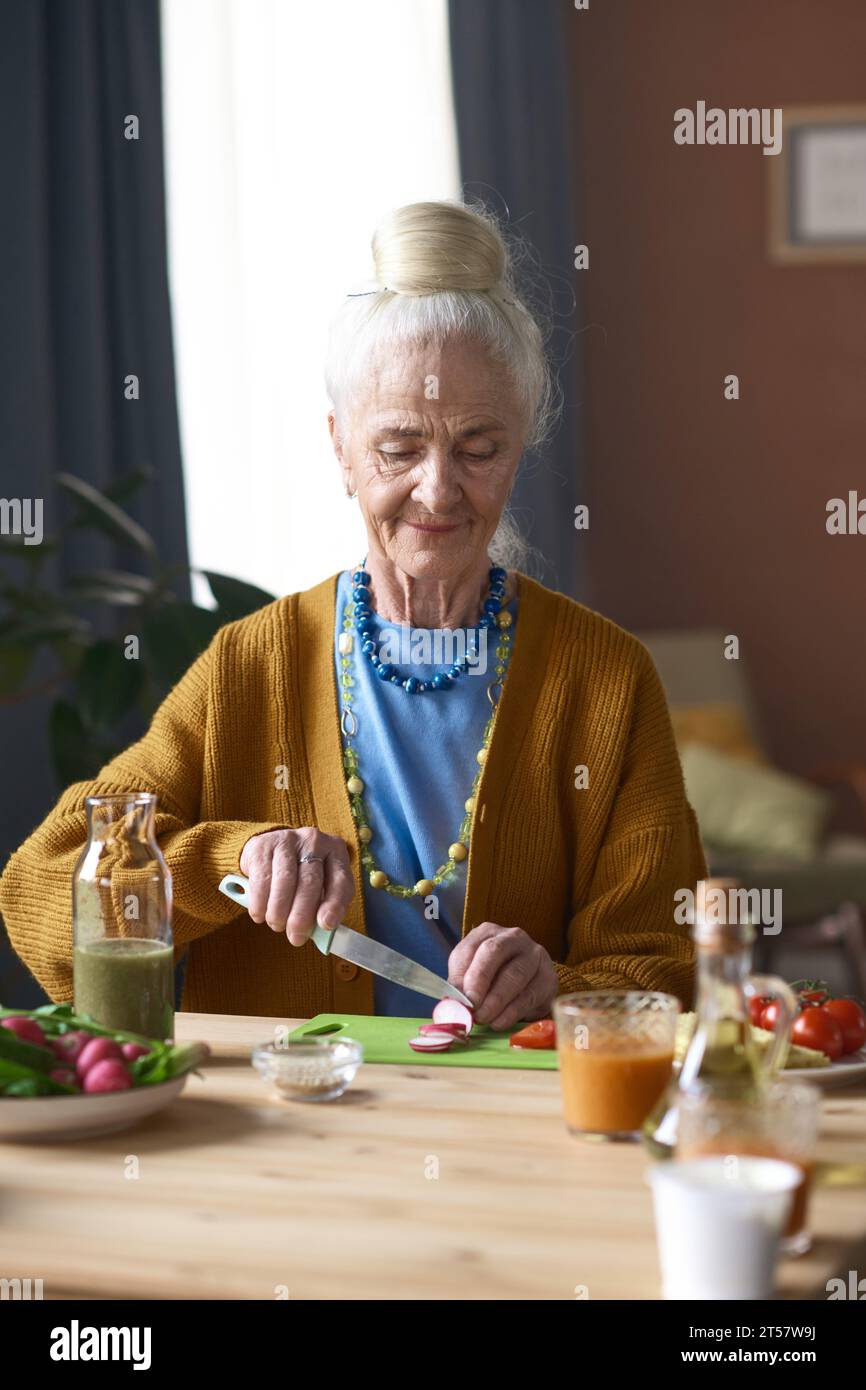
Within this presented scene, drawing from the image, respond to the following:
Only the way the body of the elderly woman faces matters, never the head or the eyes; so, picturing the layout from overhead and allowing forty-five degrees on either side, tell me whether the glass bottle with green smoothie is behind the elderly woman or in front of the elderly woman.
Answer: in front

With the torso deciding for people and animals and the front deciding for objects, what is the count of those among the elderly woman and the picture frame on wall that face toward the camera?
2

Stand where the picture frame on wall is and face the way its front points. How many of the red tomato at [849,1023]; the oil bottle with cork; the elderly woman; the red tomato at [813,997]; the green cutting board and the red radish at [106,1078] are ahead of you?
6

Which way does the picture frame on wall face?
toward the camera

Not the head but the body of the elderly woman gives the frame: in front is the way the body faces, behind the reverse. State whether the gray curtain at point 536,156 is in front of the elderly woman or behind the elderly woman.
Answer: behind

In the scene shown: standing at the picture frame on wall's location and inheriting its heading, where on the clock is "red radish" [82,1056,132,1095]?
The red radish is roughly at 12 o'clock from the picture frame on wall.

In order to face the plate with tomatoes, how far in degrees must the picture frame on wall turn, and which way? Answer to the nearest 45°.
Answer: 0° — it already faces it

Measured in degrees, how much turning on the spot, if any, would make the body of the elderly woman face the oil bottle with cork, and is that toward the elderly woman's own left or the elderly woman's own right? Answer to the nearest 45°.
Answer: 0° — they already face it

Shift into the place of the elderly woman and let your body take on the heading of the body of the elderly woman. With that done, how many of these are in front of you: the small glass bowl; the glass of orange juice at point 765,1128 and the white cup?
3

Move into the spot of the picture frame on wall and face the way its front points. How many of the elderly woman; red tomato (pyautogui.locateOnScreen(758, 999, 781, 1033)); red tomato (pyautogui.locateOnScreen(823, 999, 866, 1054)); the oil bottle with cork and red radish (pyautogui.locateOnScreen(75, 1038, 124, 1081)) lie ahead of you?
5

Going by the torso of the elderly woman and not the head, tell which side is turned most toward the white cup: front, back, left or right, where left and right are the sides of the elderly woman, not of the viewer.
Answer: front
